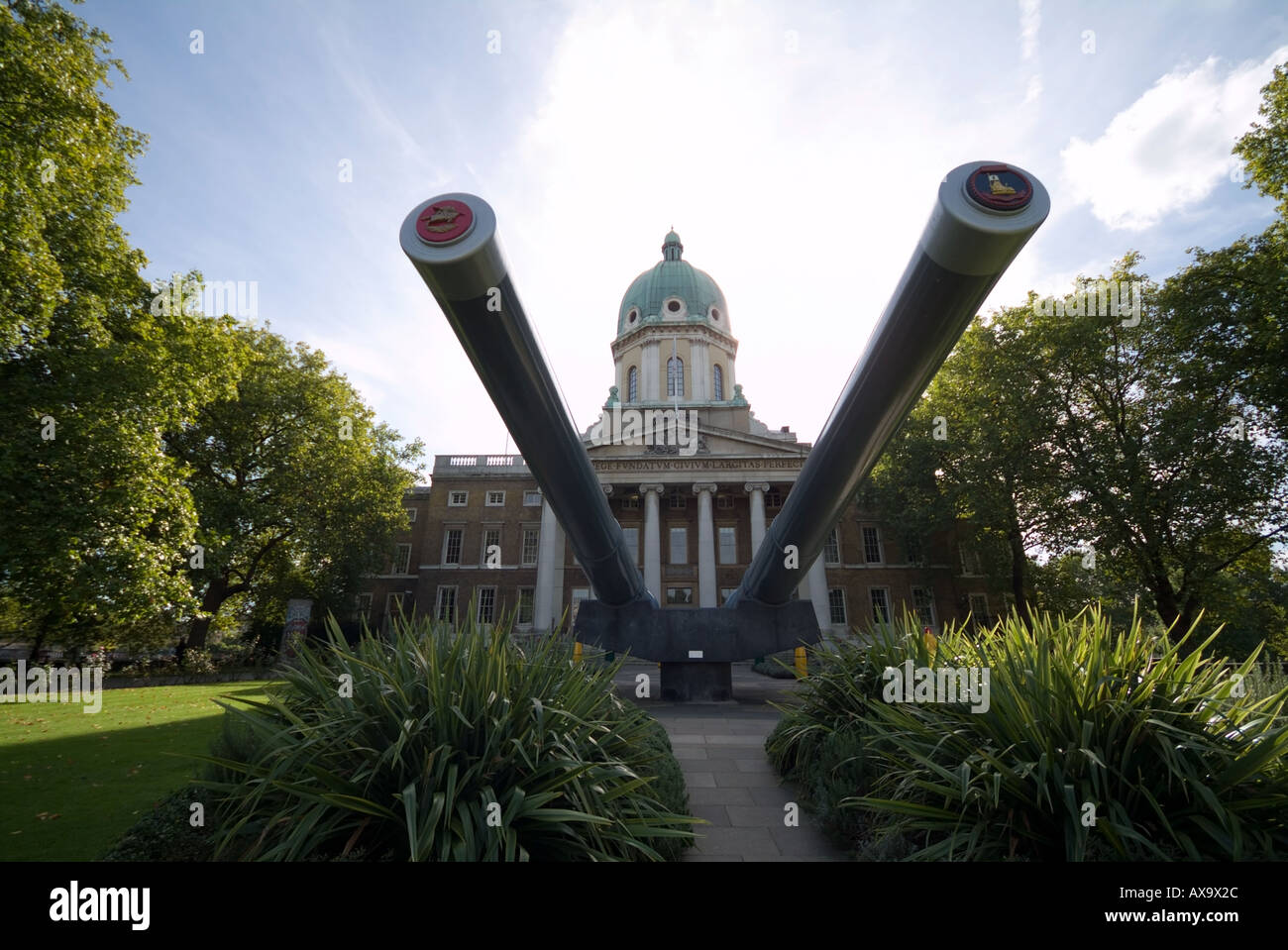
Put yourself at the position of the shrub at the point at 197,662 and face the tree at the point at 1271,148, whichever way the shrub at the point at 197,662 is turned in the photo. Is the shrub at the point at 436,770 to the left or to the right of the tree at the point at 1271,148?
right

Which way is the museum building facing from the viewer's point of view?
toward the camera

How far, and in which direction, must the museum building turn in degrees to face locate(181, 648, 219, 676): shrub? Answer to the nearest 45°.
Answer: approximately 45° to its right

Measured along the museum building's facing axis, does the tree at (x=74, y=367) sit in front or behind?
in front

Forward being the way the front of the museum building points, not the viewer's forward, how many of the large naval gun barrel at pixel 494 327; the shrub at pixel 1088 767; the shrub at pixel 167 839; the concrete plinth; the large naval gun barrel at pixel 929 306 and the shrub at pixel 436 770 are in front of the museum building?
6

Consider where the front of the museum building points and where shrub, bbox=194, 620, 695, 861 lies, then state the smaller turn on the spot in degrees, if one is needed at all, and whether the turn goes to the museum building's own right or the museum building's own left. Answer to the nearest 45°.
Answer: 0° — it already faces it

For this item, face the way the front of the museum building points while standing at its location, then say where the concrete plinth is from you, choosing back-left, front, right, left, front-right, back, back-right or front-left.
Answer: front

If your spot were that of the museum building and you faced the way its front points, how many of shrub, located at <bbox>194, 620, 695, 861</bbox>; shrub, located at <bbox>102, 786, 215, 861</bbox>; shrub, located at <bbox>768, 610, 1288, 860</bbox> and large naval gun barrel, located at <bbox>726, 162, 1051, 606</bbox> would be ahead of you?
4

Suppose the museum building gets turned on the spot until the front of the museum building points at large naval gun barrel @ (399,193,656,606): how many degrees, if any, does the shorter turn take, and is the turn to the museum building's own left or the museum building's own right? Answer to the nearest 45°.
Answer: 0° — it already faces it

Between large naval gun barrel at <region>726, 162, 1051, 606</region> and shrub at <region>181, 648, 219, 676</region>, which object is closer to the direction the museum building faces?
the large naval gun barrel

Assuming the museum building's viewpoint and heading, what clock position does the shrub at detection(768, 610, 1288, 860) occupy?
The shrub is roughly at 12 o'clock from the museum building.

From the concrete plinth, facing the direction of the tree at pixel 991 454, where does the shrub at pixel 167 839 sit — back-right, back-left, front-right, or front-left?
back-right

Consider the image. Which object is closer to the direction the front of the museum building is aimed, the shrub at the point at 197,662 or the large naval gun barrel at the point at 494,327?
the large naval gun barrel

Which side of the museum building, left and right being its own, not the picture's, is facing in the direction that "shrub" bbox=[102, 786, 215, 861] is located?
front
